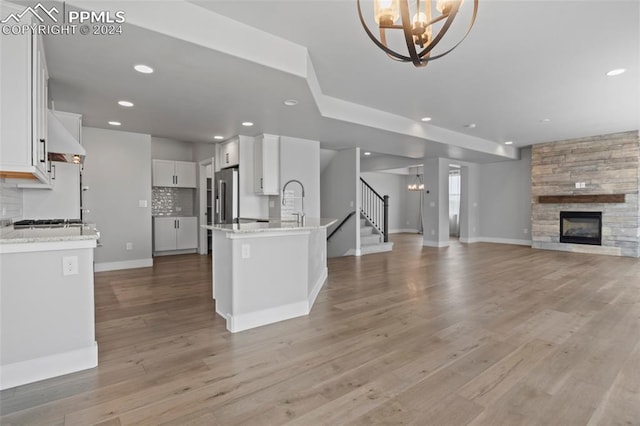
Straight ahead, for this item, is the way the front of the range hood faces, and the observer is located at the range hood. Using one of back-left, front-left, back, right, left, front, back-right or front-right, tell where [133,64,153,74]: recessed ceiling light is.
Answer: front-right

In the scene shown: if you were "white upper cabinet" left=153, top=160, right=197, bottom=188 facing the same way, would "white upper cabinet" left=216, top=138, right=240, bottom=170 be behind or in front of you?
in front

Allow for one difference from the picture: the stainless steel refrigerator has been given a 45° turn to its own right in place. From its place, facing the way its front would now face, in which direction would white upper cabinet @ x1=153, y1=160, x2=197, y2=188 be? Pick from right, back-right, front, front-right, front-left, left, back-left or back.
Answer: front-right

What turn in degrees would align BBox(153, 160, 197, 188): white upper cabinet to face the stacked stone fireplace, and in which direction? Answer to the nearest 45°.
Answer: approximately 45° to its left

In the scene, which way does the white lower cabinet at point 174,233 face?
toward the camera

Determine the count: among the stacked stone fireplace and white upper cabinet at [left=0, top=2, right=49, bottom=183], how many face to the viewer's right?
1

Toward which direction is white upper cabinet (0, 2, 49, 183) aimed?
to the viewer's right

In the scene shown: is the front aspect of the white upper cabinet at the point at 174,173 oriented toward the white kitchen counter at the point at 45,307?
yes

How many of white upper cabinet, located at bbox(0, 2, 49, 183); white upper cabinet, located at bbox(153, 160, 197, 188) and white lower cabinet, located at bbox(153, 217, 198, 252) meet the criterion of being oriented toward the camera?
2

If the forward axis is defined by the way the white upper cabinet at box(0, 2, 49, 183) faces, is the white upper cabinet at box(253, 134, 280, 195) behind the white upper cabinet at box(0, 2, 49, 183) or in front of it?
in front

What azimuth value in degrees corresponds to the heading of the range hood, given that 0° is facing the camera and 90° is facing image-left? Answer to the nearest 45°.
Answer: approximately 270°

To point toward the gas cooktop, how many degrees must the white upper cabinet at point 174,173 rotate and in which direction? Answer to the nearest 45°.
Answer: approximately 45° to its right

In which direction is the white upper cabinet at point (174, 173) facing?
toward the camera

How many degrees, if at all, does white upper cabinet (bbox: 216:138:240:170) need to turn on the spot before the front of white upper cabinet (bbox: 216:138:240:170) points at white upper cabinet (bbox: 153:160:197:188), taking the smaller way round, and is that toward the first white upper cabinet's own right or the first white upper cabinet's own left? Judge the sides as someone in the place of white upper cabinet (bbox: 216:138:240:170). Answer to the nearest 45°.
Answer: approximately 90° to the first white upper cabinet's own right
